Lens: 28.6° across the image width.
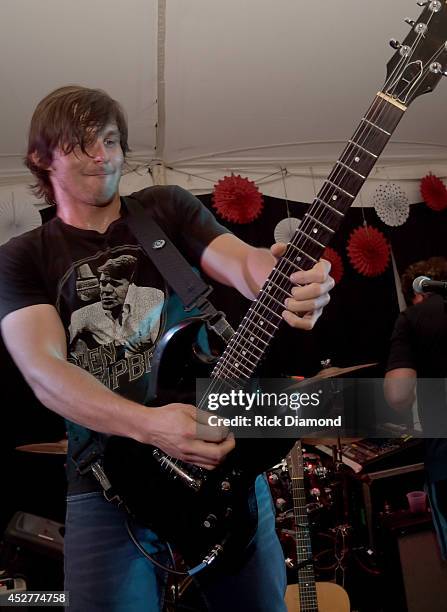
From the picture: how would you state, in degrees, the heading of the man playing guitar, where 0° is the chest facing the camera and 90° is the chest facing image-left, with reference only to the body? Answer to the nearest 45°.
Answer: approximately 315°

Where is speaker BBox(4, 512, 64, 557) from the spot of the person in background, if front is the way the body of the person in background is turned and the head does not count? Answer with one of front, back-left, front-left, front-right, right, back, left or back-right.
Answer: left

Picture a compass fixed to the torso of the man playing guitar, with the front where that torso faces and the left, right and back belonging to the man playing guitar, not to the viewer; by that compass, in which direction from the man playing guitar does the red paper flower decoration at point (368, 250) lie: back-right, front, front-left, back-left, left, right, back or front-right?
left
